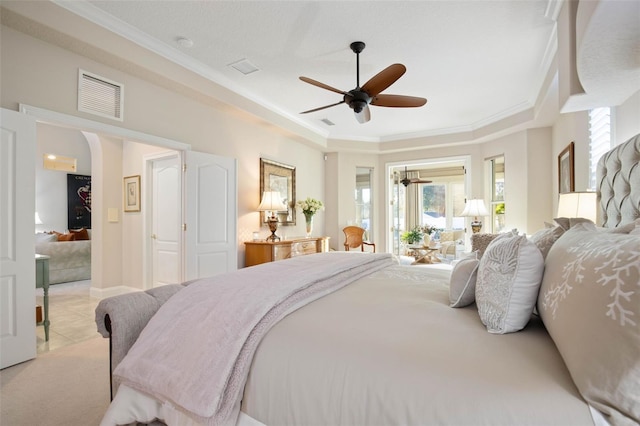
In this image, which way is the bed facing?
to the viewer's left

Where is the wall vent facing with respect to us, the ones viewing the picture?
facing the viewer and to the right of the viewer

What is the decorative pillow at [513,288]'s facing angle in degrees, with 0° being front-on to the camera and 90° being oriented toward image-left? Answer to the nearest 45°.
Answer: approximately 90°

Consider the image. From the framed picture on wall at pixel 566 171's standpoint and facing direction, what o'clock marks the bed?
The bed is roughly at 9 o'clock from the framed picture on wall.

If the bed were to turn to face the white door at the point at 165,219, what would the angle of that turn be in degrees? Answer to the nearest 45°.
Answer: approximately 45° to its right

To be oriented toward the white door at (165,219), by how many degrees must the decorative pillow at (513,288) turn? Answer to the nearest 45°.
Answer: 0° — it already faces it

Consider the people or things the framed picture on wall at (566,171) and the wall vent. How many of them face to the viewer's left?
1

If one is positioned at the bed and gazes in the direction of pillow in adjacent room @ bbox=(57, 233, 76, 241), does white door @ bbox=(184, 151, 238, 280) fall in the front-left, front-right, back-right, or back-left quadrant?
front-right

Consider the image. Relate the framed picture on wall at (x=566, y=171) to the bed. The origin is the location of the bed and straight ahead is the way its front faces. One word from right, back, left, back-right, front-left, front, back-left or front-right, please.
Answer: back-right

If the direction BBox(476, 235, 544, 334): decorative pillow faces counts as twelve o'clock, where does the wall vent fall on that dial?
The wall vent is roughly at 12 o'clock from the decorative pillow.

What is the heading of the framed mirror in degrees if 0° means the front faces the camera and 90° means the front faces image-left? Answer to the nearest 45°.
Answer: approximately 315°

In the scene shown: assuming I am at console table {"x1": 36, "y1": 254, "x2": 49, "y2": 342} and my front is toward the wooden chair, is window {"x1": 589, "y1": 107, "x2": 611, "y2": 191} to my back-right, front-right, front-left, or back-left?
front-right

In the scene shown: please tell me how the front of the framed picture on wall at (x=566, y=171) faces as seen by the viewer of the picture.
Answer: facing to the left of the viewer

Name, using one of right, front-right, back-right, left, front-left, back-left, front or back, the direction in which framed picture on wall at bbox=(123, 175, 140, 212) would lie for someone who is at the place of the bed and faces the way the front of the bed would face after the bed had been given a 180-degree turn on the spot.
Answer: back-left
